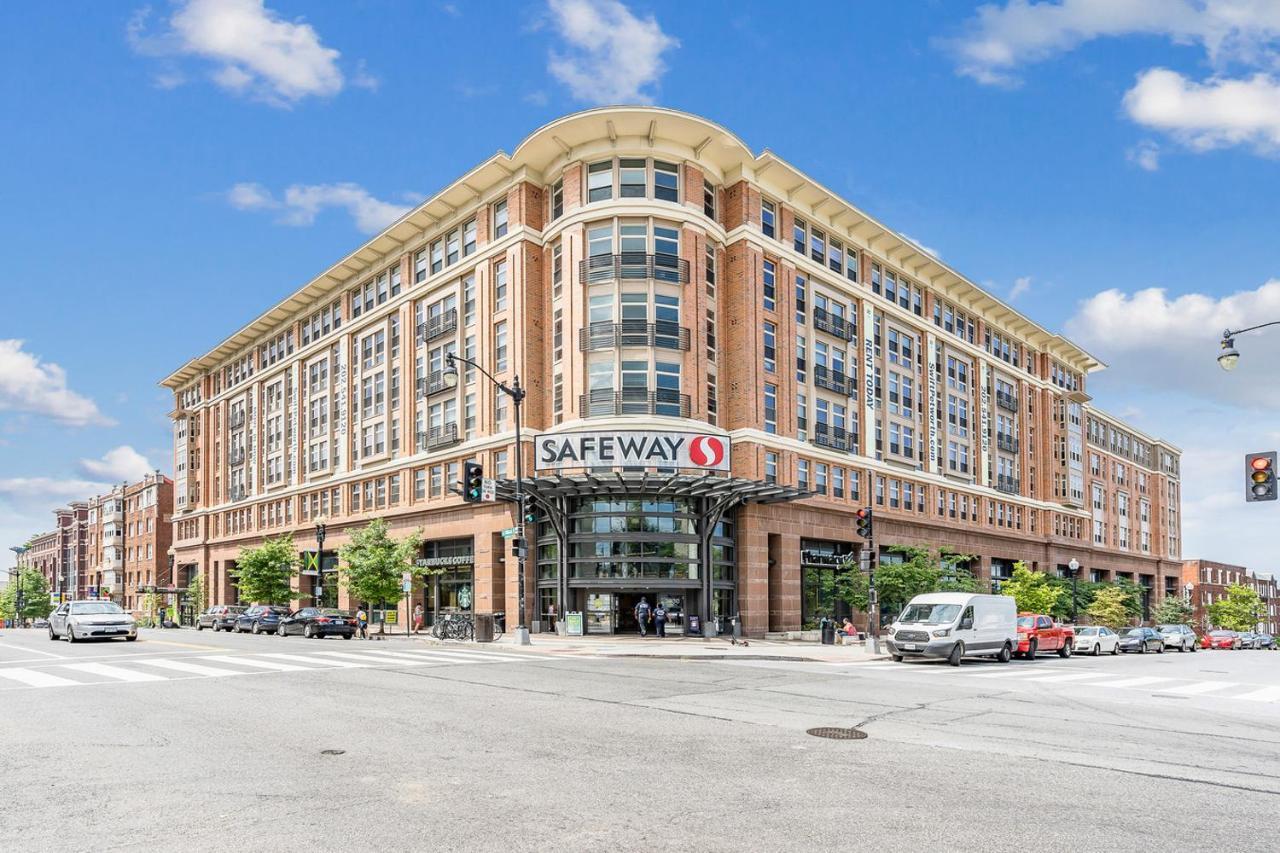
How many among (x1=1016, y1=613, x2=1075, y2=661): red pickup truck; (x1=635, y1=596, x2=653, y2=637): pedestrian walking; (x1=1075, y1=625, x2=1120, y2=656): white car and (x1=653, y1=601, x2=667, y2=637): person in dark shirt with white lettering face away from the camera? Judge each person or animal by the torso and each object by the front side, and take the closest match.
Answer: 2

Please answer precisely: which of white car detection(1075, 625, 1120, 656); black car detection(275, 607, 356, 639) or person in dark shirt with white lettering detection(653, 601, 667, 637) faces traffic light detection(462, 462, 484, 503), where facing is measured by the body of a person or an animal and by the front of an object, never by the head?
the white car

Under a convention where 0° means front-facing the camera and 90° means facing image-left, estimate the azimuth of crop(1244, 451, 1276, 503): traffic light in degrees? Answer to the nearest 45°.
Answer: approximately 0°

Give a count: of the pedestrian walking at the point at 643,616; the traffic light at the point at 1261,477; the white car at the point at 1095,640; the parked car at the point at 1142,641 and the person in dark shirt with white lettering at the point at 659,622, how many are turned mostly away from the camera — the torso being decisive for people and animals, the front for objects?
2

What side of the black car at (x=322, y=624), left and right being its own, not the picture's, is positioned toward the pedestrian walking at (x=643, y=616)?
back

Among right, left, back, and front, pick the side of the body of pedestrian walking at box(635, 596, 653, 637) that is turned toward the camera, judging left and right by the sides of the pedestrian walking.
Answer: back

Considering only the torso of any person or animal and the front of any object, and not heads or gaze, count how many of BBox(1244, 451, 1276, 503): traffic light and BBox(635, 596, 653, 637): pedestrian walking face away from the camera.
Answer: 1

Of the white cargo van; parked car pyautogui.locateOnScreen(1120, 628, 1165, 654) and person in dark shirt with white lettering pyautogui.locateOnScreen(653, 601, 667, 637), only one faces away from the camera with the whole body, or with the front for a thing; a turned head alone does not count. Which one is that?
the person in dark shirt with white lettering

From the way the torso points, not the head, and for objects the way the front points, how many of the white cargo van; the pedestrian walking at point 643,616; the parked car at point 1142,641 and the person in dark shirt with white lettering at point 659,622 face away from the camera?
2

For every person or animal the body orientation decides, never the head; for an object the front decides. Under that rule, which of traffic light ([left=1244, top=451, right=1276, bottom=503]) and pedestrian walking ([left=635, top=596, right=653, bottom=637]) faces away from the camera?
the pedestrian walking

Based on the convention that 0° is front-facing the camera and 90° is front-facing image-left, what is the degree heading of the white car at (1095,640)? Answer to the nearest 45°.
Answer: approximately 45°
